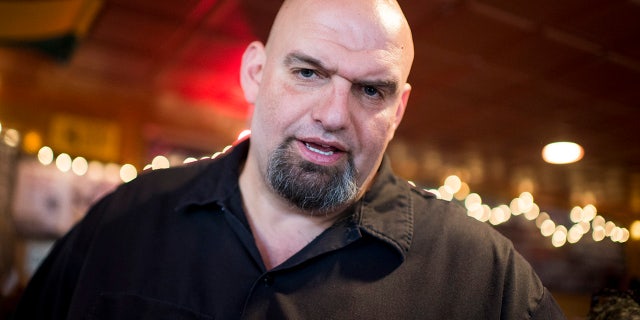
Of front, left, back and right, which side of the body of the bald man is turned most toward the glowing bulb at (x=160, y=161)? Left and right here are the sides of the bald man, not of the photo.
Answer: back

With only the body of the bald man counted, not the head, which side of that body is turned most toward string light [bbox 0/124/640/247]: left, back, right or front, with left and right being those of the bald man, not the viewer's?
back

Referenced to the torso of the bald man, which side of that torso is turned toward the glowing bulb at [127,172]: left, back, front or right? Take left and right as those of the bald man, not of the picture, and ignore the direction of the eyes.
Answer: back

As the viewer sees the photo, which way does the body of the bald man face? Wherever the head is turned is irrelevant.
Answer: toward the camera
